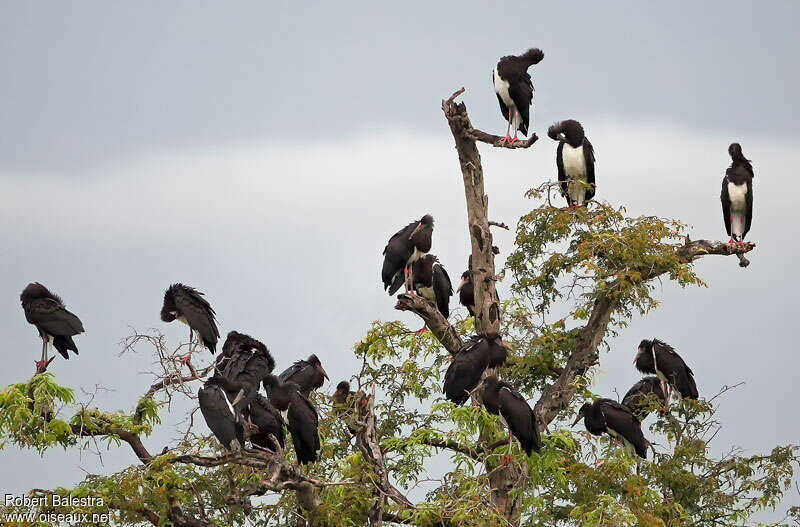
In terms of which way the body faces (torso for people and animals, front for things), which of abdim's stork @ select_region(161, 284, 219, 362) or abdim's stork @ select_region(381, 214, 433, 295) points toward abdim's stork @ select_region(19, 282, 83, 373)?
abdim's stork @ select_region(161, 284, 219, 362)

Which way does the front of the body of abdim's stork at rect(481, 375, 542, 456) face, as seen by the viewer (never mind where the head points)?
to the viewer's left

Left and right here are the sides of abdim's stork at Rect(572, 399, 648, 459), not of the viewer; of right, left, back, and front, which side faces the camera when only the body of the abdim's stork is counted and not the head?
left

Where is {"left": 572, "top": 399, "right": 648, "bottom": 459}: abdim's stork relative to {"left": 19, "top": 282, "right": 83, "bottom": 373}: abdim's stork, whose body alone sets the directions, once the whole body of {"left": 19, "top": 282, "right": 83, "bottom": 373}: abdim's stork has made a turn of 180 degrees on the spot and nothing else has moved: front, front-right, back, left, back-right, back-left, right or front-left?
front

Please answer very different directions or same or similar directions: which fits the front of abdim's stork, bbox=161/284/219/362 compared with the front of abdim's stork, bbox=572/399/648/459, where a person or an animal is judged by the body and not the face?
same or similar directions

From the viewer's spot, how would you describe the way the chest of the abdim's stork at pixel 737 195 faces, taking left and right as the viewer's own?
facing the viewer

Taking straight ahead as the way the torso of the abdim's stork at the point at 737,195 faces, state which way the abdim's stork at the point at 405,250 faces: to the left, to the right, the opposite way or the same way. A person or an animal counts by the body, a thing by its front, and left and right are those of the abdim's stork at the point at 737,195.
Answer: to the left

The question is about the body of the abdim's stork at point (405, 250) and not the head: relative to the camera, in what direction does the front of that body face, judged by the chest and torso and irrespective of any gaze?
to the viewer's right

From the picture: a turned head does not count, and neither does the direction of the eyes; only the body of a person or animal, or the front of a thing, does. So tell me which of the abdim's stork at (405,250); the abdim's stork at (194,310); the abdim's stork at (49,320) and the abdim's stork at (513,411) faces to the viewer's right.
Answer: the abdim's stork at (405,250)

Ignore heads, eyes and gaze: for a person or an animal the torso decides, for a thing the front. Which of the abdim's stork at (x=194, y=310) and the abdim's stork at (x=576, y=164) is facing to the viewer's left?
the abdim's stork at (x=194, y=310)

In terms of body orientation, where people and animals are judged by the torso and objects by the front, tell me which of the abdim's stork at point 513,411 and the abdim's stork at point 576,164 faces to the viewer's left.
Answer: the abdim's stork at point 513,411

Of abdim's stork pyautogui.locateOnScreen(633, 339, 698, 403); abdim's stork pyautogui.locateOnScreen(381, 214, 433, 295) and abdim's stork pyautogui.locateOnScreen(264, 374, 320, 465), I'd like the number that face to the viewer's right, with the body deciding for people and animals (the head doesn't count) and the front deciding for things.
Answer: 1

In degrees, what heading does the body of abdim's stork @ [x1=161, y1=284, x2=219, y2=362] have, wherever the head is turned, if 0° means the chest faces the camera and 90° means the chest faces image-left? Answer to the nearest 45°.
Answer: approximately 90°

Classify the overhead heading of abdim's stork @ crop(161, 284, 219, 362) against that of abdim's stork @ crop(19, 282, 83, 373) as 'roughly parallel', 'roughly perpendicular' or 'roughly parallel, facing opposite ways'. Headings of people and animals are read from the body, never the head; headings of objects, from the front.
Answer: roughly parallel
